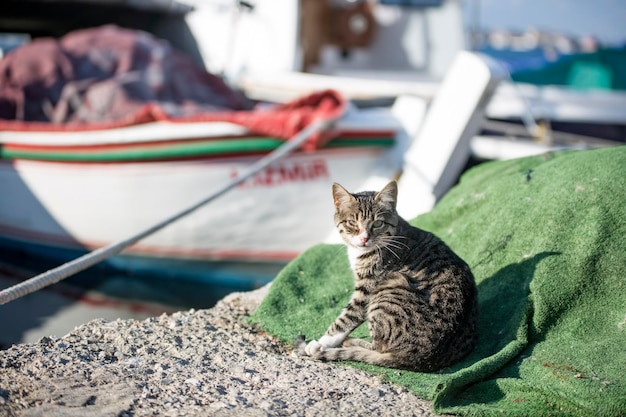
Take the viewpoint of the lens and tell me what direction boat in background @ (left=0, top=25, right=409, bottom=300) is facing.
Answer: facing the viewer and to the right of the viewer

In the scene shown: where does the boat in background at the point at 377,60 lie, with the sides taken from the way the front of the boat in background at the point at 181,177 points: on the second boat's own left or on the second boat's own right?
on the second boat's own left

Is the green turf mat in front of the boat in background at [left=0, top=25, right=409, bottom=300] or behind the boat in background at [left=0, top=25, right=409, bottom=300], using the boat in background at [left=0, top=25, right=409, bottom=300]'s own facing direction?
in front

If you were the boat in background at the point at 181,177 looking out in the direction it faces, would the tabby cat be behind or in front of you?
in front

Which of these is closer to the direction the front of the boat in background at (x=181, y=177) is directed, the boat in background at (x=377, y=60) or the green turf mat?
the green turf mat
